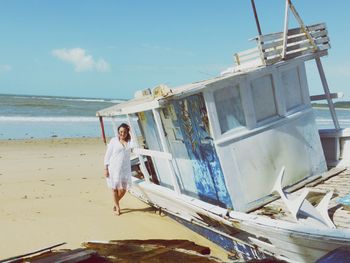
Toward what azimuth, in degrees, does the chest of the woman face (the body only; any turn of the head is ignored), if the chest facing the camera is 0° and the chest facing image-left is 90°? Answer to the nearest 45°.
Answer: approximately 0°

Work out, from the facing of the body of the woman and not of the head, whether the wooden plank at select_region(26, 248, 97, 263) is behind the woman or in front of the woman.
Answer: in front
